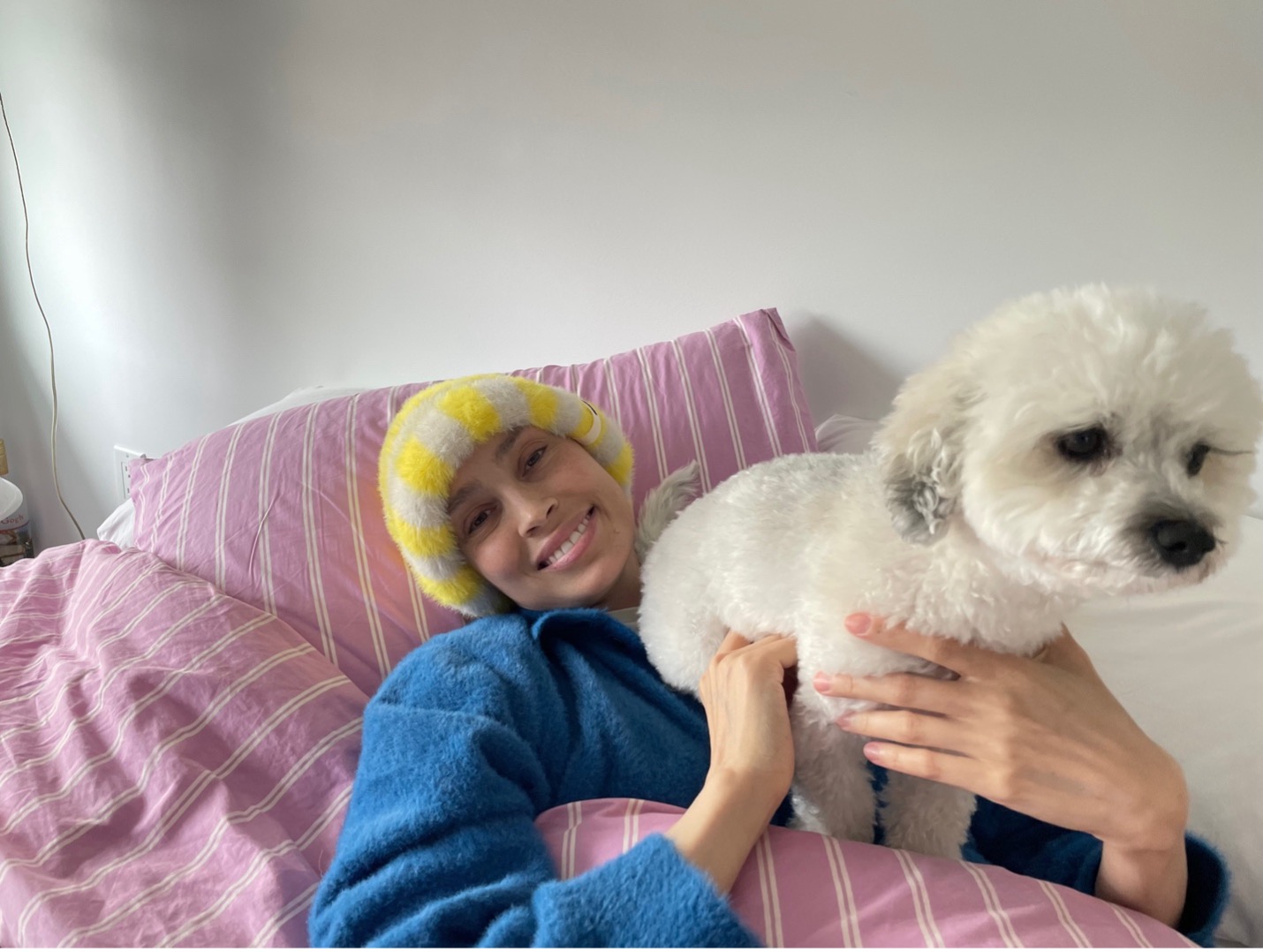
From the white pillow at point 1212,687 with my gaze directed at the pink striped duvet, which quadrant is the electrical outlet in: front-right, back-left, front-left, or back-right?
front-right

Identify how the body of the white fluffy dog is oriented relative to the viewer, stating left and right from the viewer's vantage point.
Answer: facing the viewer and to the right of the viewer

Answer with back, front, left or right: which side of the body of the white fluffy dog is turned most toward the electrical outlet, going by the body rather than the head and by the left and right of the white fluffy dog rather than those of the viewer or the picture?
back

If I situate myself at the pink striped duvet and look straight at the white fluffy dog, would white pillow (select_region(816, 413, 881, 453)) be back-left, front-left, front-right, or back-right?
front-left

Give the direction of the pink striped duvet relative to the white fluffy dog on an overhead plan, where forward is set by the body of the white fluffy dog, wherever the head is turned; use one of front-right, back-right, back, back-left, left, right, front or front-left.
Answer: back-right
